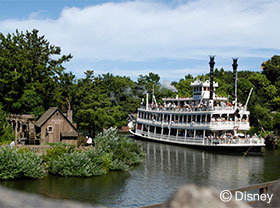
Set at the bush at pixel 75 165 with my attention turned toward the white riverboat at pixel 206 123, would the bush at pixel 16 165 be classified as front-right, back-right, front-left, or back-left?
back-left

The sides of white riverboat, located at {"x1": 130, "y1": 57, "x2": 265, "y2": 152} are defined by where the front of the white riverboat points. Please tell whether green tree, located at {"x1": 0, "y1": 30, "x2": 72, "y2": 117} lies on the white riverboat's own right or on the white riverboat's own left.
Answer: on the white riverboat's own right

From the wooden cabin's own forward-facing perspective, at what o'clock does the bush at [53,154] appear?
The bush is roughly at 12 o'clock from the wooden cabin.

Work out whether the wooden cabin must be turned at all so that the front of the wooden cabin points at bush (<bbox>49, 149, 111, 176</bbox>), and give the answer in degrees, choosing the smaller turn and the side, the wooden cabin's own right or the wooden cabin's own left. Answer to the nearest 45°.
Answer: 0° — it already faces it
